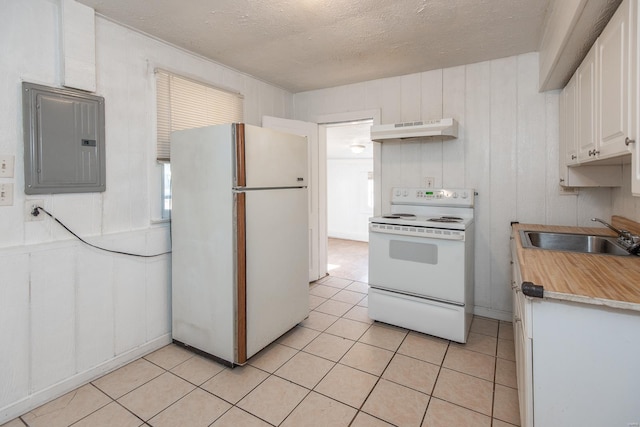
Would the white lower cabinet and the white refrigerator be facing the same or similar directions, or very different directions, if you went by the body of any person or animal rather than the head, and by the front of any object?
very different directions

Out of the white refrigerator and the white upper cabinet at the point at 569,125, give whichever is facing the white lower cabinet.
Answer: the white refrigerator

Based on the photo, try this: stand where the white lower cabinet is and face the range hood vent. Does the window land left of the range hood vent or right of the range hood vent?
left

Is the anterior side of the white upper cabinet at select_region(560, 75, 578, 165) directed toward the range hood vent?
yes

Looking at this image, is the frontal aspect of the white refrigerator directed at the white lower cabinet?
yes

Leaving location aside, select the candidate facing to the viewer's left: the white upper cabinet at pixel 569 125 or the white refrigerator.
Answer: the white upper cabinet

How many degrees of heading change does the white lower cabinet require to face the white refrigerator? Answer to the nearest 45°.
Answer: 0° — it already faces it

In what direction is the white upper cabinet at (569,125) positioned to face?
to the viewer's left

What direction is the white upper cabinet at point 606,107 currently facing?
to the viewer's left

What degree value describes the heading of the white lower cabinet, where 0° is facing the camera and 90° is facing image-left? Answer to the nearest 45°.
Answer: approximately 90°
